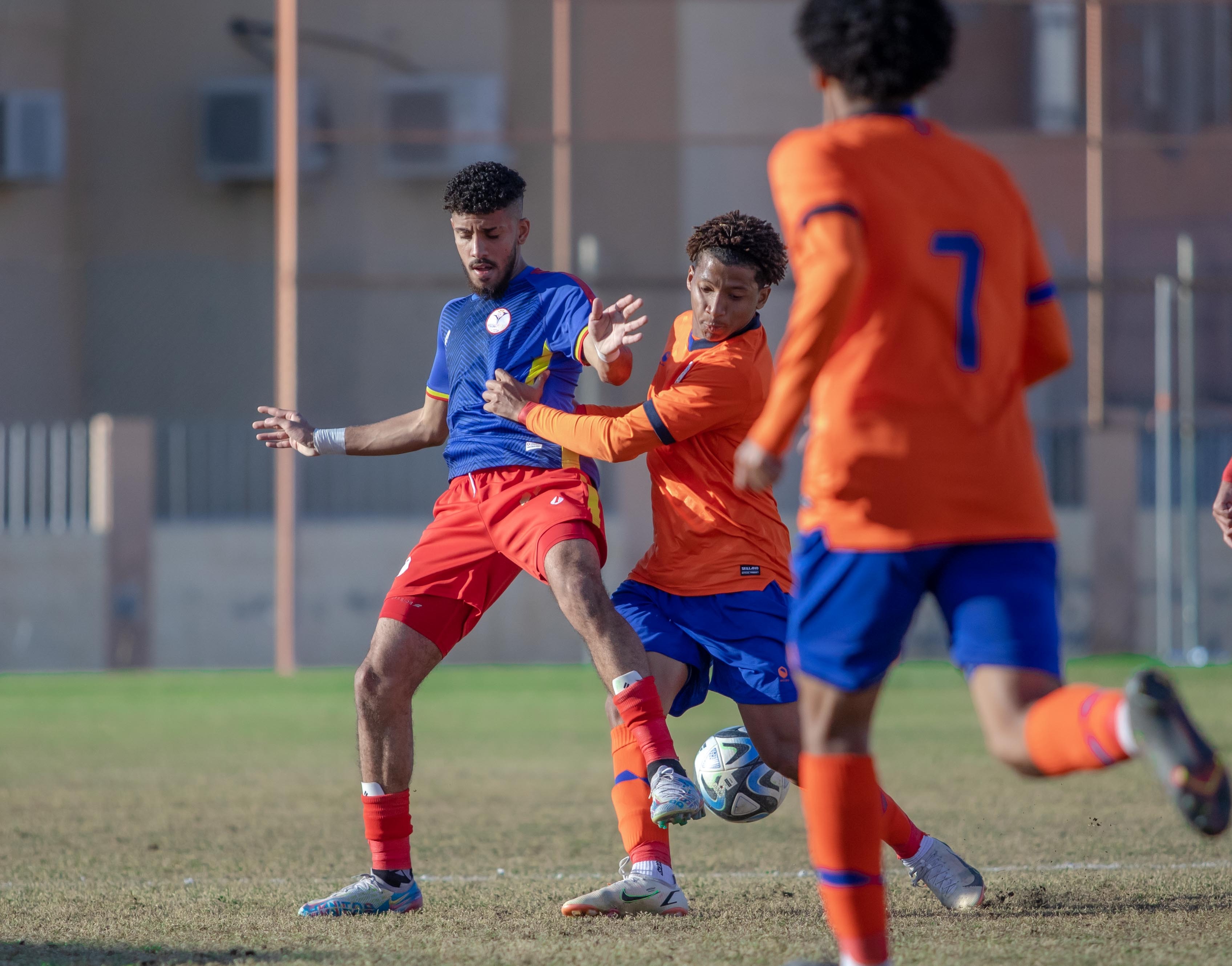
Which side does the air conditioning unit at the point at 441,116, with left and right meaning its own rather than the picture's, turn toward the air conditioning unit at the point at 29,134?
right

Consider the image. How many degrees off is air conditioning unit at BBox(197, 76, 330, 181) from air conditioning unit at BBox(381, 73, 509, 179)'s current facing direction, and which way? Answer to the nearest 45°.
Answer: approximately 135° to its right

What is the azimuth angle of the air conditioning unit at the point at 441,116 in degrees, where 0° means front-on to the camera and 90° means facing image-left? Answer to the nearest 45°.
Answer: approximately 0°

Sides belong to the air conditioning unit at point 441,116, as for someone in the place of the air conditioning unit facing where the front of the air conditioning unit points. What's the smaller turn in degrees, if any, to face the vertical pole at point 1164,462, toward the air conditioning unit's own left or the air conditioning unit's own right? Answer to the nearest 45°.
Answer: approximately 45° to the air conditioning unit's own left

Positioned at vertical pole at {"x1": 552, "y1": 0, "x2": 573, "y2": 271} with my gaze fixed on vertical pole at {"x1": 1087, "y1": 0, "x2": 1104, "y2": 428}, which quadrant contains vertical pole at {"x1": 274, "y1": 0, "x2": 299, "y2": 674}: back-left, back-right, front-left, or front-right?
back-right
